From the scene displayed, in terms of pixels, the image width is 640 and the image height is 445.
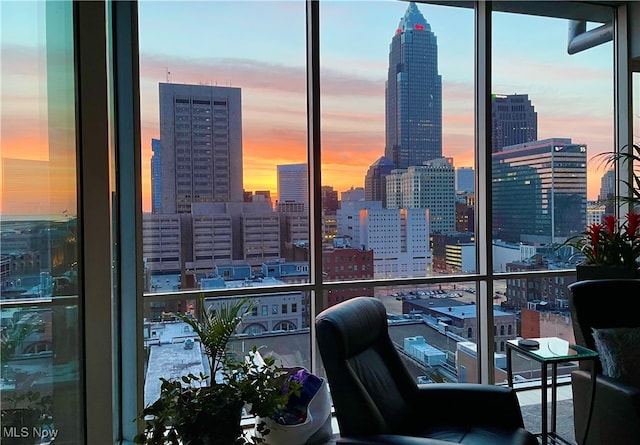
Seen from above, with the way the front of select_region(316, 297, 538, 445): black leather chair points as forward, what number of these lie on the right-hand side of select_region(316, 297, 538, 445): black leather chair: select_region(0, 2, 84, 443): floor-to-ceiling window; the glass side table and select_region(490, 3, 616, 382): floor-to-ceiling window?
1

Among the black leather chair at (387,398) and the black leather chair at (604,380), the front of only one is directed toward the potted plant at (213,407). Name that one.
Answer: the black leather chair at (604,380)

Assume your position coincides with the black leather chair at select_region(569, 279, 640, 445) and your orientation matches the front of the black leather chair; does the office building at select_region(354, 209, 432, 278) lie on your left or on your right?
on your right

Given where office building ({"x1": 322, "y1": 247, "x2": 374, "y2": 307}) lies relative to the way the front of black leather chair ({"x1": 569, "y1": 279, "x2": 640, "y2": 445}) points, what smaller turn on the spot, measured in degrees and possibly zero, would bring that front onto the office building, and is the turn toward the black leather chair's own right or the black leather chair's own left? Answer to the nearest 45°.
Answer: approximately 45° to the black leather chair's own right
